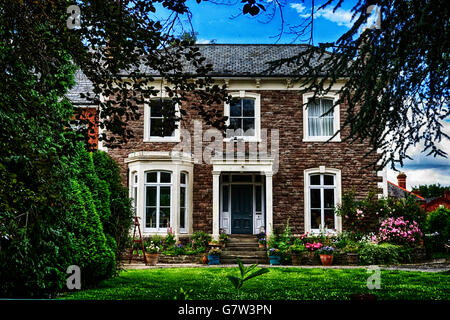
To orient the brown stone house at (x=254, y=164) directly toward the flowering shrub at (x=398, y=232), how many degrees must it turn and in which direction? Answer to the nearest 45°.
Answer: approximately 90° to its left

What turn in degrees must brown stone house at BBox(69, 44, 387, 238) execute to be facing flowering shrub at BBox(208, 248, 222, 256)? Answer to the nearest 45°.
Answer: approximately 45° to its right

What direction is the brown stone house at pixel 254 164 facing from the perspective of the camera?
toward the camera

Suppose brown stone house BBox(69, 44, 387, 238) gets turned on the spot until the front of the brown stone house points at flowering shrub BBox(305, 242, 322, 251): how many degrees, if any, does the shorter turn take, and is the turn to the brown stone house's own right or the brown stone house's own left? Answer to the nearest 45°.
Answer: approximately 45° to the brown stone house's own left

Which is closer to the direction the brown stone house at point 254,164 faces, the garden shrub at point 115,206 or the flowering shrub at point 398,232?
the garden shrub

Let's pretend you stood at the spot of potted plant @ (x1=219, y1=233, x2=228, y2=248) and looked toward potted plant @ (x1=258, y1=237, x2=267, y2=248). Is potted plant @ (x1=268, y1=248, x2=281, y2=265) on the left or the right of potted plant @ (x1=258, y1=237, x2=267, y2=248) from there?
right

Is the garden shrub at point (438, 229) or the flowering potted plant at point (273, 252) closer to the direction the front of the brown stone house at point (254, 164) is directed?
the flowering potted plant
